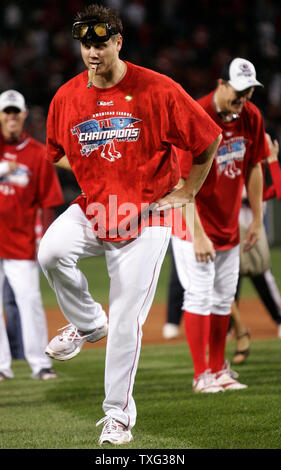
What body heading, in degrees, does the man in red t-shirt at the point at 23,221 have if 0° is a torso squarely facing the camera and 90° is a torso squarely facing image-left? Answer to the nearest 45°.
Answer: approximately 0°

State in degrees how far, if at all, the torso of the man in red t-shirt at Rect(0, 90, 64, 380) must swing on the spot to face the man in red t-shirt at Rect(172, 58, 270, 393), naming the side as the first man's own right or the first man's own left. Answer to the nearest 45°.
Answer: approximately 45° to the first man's own left

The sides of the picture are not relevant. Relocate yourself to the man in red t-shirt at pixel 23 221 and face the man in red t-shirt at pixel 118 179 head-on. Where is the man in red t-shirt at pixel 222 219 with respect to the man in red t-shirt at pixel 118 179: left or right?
left
